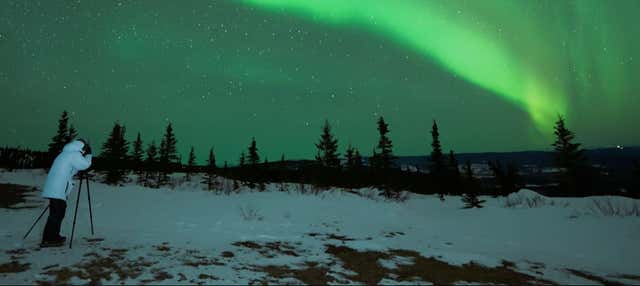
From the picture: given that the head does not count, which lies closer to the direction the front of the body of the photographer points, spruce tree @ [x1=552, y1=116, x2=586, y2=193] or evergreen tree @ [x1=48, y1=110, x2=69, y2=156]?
the spruce tree

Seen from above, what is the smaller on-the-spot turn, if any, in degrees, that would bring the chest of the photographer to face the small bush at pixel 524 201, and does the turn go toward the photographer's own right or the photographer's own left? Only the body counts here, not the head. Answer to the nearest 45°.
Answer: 0° — they already face it

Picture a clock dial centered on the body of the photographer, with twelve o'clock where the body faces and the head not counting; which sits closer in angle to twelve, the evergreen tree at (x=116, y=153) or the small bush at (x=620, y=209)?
the small bush

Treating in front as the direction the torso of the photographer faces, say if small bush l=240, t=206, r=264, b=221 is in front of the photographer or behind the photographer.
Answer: in front

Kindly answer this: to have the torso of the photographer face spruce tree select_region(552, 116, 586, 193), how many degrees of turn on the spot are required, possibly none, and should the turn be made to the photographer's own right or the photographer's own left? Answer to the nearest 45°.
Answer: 0° — they already face it

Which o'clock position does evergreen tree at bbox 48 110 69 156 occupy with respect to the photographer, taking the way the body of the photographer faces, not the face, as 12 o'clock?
The evergreen tree is roughly at 9 o'clock from the photographer.

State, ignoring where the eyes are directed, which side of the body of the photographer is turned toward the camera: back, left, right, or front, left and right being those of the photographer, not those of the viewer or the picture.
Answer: right

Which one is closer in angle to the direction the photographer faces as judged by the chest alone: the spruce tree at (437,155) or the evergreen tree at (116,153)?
the spruce tree

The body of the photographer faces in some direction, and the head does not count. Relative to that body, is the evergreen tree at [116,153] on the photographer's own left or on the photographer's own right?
on the photographer's own left

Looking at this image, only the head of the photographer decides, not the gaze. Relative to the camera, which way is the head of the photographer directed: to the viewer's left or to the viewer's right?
to the viewer's right
